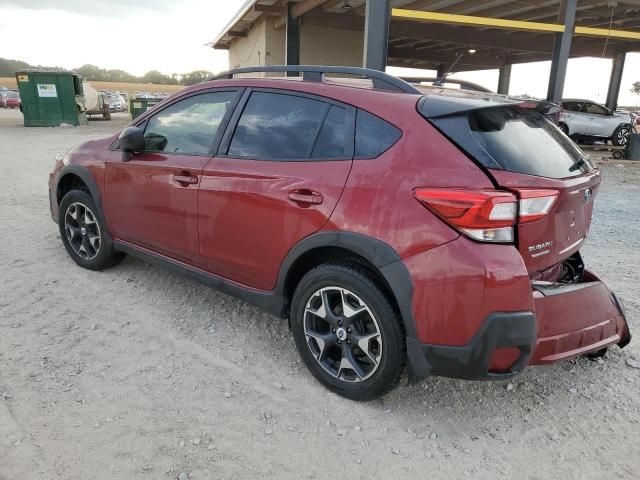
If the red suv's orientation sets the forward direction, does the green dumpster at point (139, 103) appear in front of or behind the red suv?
in front

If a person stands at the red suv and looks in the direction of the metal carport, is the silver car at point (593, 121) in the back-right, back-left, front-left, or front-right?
front-right

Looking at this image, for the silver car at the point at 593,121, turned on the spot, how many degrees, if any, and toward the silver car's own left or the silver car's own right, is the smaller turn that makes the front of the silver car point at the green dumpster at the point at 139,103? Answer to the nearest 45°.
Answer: approximately 135° to the silver car's own right

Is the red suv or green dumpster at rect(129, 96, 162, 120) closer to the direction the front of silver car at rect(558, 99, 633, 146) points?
the red suv

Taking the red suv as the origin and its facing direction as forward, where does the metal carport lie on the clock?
The metal carport is roughly at 2 o'clock from the red suv.

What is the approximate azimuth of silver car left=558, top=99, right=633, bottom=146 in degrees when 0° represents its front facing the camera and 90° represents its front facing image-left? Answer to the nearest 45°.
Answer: approximately 315°

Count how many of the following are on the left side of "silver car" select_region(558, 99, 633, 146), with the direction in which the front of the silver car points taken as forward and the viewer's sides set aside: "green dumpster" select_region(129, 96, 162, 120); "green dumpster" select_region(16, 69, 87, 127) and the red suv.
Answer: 0

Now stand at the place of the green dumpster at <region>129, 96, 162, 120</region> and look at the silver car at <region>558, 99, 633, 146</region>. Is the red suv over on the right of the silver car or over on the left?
right

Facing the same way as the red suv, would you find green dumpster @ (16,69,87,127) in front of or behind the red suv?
in front

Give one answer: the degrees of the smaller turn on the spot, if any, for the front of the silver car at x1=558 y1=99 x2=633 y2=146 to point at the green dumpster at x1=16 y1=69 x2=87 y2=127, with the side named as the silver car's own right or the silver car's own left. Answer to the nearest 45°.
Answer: approximately 135° to the silver car's own right

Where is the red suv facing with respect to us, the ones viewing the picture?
facing away from the viewer and to the left of the viewer

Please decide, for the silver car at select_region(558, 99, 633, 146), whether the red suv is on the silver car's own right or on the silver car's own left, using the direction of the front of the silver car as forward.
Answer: on the silver car's own right
